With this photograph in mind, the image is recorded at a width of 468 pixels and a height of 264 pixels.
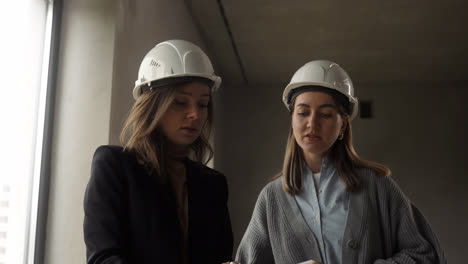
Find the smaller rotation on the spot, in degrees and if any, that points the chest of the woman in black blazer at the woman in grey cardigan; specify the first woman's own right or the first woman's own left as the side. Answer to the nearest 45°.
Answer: approximately 90° to the first woman's own left

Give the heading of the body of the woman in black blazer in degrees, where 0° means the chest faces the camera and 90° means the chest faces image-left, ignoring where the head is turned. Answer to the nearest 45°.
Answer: approximately 315°

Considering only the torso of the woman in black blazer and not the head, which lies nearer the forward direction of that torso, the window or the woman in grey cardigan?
the woman in grey cardigan

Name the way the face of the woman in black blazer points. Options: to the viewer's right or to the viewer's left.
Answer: to the viewer's right

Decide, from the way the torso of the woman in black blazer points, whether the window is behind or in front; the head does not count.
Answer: behind

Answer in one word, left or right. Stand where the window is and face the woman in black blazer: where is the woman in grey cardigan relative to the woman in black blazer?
left
